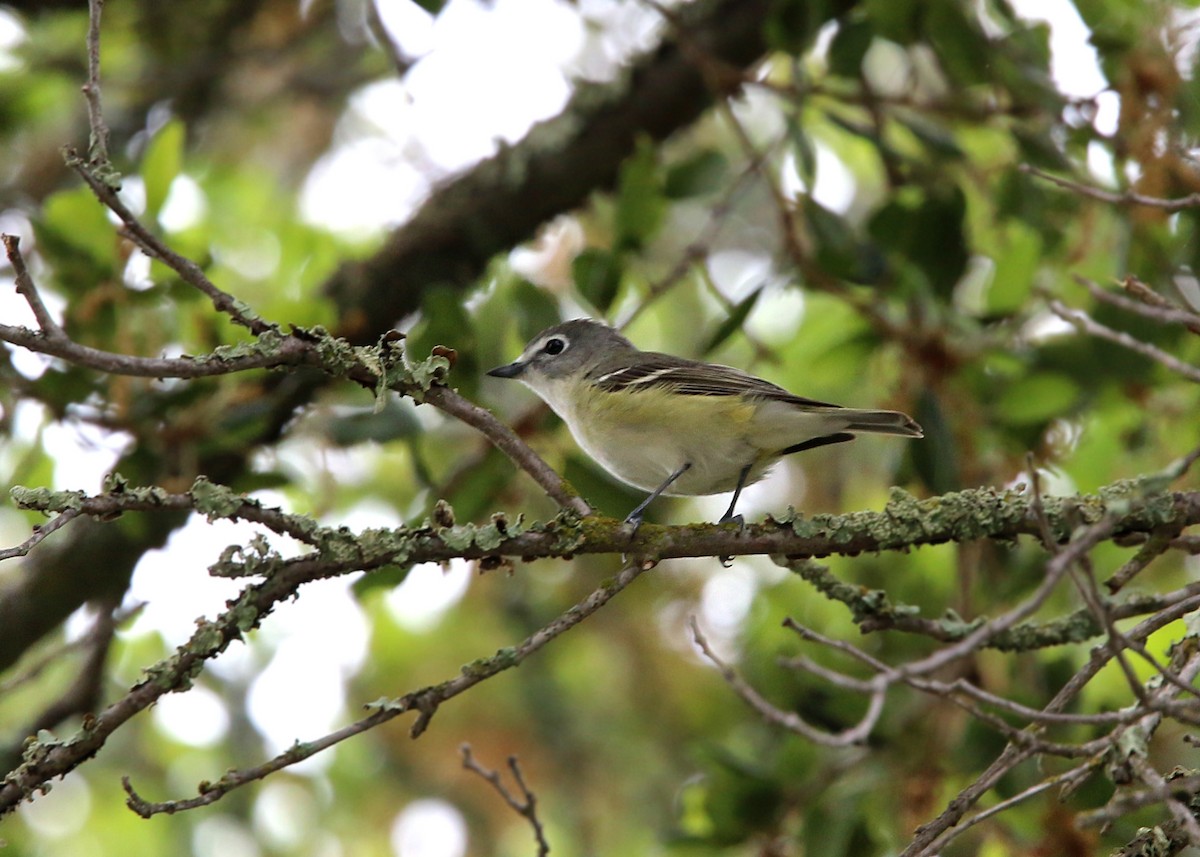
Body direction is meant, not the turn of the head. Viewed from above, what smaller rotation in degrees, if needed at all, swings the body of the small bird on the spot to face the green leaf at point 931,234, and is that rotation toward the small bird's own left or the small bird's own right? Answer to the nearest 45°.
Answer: approximately 135° to the small bird's own right

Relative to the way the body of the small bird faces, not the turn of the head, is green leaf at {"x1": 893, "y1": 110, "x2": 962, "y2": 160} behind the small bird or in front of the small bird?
behind

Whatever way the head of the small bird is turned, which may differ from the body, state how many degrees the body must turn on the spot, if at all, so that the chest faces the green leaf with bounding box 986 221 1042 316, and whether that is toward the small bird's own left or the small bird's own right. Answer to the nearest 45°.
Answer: approximately 135° to the small bird's own right

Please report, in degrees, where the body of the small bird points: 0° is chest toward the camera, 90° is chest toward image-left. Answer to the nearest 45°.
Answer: approximately 90°
